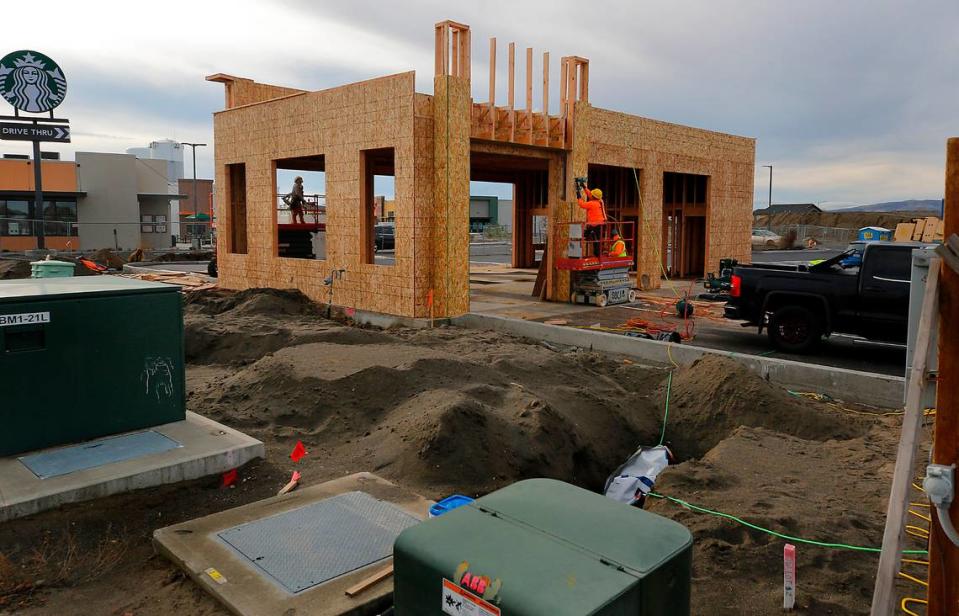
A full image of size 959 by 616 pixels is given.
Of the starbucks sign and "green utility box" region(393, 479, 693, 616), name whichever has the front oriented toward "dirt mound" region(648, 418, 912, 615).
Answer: the starbucks sign

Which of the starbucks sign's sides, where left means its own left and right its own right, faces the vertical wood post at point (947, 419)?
front

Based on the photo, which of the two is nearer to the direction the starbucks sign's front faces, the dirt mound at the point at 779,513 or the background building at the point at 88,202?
the dirt mound

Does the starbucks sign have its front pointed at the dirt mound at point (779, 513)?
yes

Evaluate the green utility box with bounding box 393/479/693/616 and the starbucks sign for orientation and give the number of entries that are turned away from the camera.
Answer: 0

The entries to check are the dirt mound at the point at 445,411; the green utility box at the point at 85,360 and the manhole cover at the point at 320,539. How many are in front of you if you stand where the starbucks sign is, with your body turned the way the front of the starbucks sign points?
3

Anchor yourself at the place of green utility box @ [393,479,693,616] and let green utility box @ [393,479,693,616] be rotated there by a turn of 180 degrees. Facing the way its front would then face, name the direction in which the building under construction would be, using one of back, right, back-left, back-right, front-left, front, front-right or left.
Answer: front-left

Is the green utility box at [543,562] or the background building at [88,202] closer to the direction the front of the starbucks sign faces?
the green utility box

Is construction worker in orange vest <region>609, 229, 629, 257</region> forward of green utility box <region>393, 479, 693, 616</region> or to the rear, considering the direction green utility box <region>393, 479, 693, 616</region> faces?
to the rear

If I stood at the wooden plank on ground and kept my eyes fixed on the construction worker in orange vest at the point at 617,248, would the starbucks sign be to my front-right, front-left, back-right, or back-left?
front-left

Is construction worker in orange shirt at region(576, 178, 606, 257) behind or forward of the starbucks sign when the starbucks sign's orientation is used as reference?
forward

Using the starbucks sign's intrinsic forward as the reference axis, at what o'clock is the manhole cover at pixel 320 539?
The manhole cover is roughly at 12 o'clock from the starbucks sign.

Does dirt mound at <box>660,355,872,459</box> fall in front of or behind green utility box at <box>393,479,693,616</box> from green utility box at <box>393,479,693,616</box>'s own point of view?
behind

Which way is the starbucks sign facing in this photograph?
toward the camera

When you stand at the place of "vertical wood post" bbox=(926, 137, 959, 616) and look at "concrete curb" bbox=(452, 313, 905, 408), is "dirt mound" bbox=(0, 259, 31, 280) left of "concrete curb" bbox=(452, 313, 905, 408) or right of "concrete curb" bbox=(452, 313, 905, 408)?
left

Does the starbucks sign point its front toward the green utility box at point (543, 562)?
yes

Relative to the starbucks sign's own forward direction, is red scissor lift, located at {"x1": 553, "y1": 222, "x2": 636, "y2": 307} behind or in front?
in front
